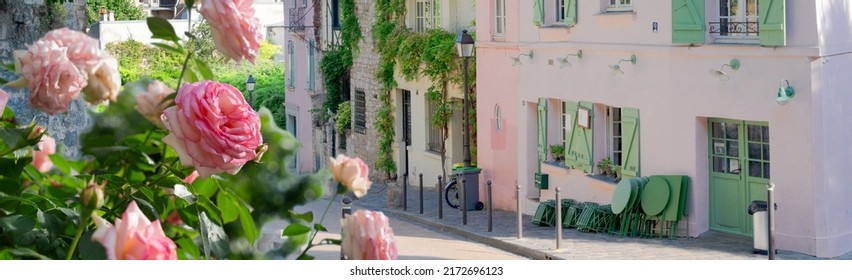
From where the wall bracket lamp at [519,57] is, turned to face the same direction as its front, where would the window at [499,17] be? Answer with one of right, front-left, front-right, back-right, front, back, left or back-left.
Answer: back-right

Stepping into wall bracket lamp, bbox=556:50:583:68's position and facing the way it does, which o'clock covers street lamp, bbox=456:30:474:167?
The street lamp is roughly at 4 o'clock from the wall bracket lamp.

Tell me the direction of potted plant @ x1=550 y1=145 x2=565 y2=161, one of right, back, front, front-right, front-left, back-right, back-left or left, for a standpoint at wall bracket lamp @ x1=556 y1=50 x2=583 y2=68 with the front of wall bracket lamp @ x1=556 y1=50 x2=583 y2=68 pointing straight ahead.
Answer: back-right

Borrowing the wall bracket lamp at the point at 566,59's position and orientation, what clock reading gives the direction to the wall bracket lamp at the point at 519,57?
the wall bracket lamp at the point at 519,57 is roughly at 4 o'clock from the wall bracket lamp at the point at 566,59.

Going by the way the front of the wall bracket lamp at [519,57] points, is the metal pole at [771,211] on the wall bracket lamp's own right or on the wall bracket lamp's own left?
on the wall bracket lamp's own left

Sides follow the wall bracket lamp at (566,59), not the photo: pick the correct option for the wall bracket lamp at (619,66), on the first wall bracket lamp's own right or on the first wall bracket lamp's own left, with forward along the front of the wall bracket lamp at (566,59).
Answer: on the first wall bracket lamp's own left

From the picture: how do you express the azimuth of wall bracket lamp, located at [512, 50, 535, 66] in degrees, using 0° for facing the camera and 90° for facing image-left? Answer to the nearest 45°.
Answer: approximately 45°

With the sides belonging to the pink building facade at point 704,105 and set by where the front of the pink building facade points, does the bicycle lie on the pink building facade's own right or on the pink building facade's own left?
on the pink building facade's own right

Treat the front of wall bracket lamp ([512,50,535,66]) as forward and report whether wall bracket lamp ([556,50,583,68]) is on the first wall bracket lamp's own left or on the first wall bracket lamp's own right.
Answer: on the first wall bracket lamp's own left

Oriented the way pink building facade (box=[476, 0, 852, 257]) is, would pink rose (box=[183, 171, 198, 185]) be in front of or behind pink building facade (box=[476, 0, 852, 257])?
in front

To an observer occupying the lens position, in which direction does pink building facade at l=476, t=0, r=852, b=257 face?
facing the viewer and to the left of the viewer

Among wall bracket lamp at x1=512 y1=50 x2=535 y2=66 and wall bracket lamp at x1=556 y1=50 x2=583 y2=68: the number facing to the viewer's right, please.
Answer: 0
